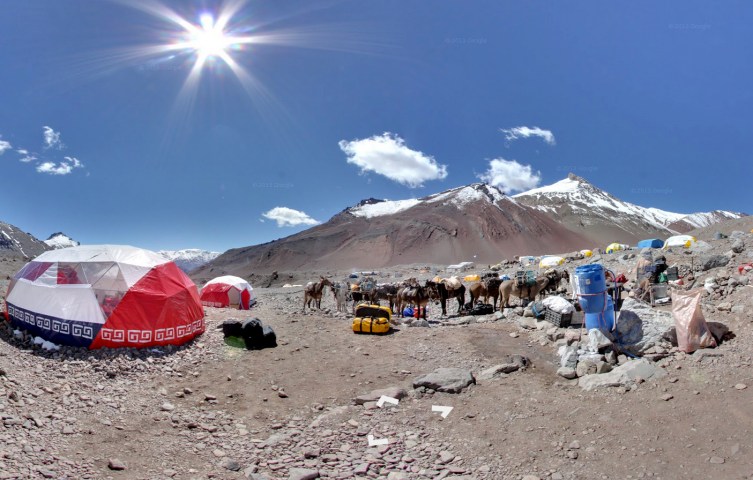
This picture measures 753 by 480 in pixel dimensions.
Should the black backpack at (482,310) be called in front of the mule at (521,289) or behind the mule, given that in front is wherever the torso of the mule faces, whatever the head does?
behind

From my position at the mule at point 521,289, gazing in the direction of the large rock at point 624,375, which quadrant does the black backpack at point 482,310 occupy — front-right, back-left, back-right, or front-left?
front-right

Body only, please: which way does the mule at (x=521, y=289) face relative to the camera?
to the viewer's right

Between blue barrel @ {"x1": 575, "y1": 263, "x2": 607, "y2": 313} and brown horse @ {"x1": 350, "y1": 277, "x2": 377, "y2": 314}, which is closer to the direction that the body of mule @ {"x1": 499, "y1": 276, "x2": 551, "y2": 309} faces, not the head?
the blue barrel

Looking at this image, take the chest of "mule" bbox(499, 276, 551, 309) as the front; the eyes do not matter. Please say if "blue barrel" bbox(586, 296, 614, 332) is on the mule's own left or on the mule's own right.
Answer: on the mule's own right

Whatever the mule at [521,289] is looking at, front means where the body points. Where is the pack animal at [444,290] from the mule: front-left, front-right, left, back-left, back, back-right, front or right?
back

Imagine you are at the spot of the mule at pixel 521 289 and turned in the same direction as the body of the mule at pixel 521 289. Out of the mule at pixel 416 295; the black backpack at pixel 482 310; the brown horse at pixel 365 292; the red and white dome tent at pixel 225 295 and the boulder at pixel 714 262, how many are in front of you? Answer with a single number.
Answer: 1

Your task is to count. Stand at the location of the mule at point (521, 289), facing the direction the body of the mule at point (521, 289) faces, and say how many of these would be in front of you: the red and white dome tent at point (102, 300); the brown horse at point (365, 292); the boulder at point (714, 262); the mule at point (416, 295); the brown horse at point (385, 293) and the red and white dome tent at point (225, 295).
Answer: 1
